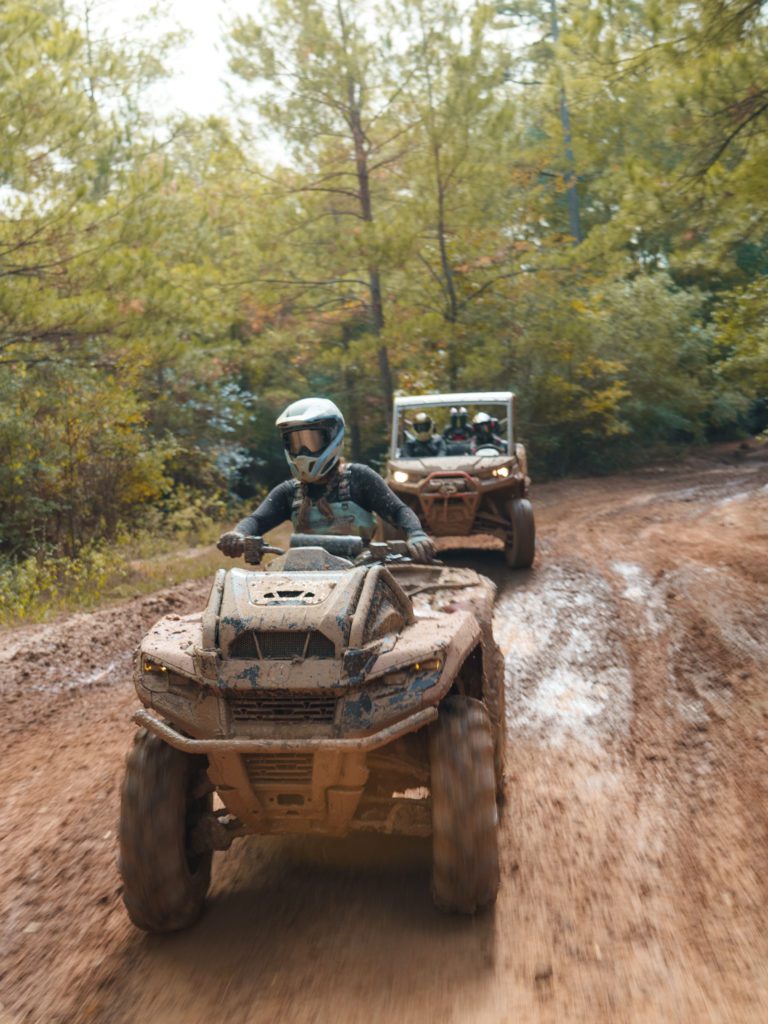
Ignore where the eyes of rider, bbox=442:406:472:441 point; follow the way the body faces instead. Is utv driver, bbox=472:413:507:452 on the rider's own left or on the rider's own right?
on the rider's own left

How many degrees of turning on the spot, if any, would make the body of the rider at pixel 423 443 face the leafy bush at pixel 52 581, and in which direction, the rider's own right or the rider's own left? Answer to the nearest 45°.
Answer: approximately 90° to the rider's own right

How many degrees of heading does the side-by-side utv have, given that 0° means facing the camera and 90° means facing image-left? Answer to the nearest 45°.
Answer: approximately 0°

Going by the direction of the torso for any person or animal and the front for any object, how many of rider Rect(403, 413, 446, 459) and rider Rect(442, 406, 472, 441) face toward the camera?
2

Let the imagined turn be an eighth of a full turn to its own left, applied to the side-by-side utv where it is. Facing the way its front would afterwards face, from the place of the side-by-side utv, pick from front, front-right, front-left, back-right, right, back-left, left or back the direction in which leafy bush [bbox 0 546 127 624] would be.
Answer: back-right

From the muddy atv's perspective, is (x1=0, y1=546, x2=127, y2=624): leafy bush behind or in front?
behind
